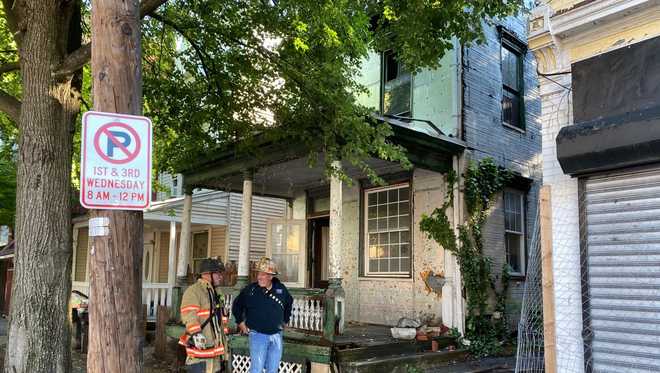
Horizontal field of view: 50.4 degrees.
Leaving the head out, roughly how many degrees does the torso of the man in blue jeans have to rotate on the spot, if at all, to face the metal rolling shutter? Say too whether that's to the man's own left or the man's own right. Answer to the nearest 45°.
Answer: approximately 45° to the man's own left

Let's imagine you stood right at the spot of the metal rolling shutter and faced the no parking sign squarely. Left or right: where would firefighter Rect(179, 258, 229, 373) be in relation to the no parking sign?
right

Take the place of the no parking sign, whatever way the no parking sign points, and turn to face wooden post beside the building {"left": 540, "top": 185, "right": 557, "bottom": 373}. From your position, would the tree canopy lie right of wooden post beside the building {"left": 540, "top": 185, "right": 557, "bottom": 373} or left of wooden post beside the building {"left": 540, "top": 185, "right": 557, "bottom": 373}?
left

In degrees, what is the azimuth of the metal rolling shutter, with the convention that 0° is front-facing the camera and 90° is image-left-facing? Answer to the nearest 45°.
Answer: approximately 45°

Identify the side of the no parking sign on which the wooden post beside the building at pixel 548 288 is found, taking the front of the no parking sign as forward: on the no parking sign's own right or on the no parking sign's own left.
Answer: on the no parking sign's own left

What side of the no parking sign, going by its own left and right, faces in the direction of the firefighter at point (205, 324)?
back

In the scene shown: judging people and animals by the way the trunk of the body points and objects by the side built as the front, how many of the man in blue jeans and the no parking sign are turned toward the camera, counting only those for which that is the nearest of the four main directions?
2

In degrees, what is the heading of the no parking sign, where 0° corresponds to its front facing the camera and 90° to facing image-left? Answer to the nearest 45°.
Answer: approximately 0°
